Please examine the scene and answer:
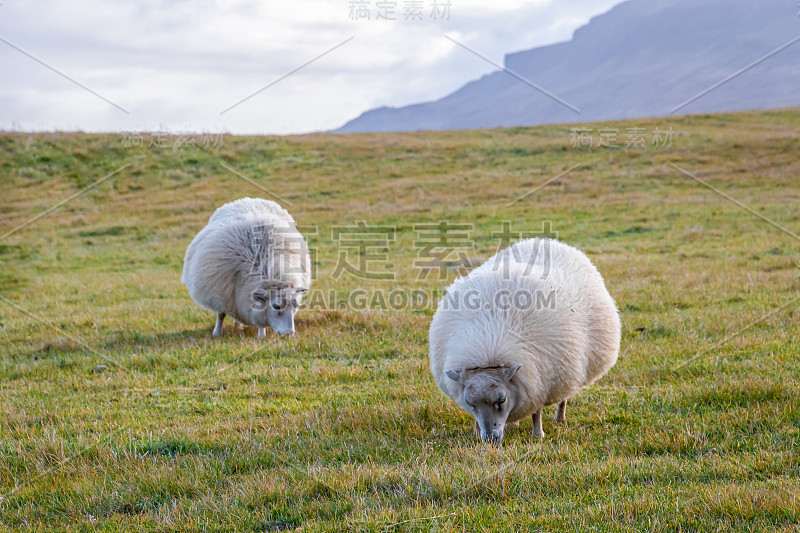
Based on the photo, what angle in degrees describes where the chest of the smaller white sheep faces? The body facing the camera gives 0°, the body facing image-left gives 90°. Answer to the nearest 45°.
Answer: approximately 315°

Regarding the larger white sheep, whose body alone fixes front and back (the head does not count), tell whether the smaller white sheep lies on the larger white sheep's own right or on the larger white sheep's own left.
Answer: on the larger white sheep's own right

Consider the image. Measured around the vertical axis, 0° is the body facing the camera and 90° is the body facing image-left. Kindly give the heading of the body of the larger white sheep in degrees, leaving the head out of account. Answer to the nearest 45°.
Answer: approximately 45°

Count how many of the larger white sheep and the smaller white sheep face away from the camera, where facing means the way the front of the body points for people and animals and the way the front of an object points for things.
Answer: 0
